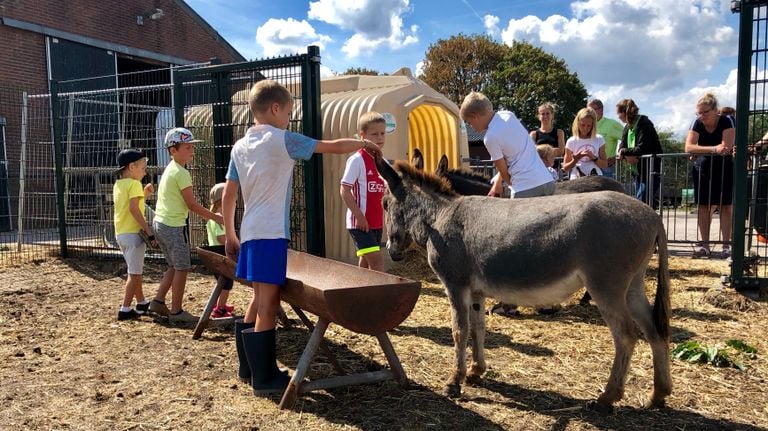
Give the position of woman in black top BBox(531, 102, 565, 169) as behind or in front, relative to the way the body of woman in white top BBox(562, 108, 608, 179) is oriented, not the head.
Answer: behind

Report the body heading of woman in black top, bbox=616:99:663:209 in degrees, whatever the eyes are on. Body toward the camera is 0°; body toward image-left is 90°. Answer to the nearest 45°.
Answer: approximately 45°

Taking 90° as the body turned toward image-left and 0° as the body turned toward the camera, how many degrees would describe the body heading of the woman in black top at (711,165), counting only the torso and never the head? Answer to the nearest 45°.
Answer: approximately 0°

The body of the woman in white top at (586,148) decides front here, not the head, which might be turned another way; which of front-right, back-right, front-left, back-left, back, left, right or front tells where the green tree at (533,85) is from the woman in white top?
back

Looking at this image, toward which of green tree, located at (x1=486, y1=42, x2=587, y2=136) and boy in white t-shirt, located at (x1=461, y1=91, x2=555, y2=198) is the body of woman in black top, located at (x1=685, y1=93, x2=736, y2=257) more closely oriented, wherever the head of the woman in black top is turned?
the boy in white t-shirt

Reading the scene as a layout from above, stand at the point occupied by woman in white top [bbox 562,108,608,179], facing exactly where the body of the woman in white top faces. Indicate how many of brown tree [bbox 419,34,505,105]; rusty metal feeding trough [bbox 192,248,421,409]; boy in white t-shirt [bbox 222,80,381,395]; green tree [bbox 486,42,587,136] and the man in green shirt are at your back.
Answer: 3

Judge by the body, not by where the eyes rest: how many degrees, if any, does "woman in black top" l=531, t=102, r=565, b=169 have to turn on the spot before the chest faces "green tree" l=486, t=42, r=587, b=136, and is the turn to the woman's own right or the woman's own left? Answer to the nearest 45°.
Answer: approximately 180°

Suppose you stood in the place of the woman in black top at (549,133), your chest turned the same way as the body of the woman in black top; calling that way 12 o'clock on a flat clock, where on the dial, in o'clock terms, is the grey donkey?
The grey donkey is roughly at 12 o'clock from the woman in black top.
